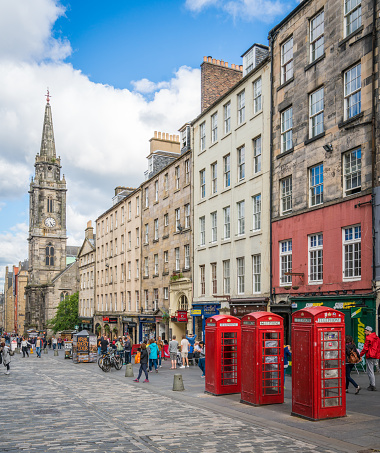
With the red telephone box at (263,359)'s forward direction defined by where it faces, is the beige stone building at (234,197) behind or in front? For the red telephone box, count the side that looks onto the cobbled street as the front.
behind

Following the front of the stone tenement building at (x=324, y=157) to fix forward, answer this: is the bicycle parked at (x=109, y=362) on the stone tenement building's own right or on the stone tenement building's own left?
on the stone tenement building's own right

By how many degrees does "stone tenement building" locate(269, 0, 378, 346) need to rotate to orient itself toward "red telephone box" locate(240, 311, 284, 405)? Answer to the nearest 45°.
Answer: approximately 45° to its left

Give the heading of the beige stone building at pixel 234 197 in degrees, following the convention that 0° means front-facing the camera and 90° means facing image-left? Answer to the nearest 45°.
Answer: approximately 45°

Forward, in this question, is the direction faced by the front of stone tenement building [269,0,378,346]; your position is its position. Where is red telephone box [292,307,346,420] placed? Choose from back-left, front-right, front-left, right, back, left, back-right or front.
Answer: front-left
